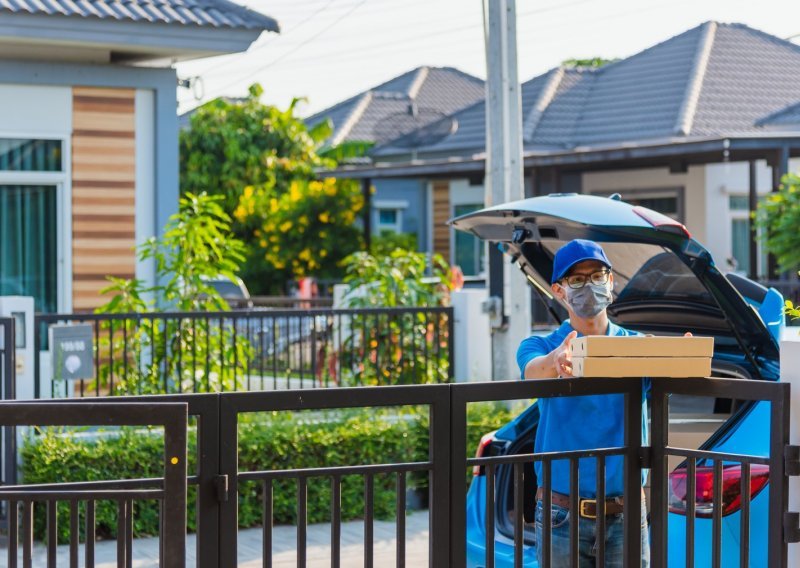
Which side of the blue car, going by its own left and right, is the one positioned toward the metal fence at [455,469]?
back

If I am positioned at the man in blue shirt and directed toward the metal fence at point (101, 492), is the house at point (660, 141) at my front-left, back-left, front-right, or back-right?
back-right

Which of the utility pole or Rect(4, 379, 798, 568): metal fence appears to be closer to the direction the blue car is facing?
the utility pole

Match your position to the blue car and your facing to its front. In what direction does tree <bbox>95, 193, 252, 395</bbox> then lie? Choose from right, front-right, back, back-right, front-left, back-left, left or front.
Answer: left

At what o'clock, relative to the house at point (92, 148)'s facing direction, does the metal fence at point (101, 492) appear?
The metal fence is roughly at 12 o'clock from the house.

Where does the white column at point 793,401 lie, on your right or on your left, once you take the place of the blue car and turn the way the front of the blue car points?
on your right

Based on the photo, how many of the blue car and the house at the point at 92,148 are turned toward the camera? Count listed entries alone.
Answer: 1

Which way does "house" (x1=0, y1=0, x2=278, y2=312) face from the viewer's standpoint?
toward the camera

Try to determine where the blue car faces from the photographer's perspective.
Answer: facing away from the viewer and to the right of the viewer

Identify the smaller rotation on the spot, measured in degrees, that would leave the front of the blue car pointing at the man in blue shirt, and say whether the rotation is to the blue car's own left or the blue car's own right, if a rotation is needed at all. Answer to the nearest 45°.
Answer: approximately 135° to the blue car's own right

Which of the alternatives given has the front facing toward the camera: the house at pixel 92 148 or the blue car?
the house

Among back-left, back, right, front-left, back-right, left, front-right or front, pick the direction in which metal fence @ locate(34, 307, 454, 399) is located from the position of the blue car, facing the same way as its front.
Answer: left

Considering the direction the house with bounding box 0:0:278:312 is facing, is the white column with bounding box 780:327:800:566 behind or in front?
in front

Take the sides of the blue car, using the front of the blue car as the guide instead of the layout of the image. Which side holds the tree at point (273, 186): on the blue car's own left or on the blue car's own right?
on the blue car's own left
